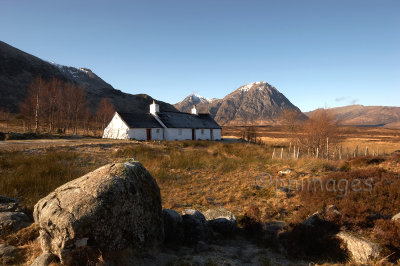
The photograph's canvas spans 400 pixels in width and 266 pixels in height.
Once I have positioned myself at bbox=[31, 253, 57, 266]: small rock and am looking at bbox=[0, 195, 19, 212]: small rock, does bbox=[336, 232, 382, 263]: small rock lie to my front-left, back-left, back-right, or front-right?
back-right

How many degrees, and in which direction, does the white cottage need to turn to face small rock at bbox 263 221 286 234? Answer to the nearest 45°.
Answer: approximately 45° to its right

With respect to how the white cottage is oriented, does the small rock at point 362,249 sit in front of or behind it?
in front

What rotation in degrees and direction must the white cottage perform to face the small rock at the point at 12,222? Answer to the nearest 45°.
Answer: approximately 45° to its right

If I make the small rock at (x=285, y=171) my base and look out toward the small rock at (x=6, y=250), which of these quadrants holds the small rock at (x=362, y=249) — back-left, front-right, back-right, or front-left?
front-left

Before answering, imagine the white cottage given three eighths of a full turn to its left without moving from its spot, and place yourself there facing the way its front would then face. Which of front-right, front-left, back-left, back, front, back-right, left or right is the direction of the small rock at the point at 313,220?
back

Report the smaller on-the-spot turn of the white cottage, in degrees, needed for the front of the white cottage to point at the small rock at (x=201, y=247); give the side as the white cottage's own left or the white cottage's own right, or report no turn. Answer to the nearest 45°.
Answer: approximately 45° to the white cottage's own right

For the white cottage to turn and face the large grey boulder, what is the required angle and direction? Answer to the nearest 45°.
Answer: approximately 45° to its right

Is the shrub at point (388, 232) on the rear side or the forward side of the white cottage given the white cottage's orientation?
on the forward side

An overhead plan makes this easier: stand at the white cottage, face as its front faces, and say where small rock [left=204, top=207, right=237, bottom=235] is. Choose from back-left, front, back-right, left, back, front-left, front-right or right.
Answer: front-right

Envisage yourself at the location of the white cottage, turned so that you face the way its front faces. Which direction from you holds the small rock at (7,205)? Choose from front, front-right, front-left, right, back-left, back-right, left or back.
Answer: front-right

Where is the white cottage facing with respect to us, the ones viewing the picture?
facing the viewer and to the right of the viewer

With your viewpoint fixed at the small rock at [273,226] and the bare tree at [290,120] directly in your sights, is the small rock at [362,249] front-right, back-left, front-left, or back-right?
back-right

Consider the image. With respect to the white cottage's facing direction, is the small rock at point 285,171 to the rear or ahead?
ahead
